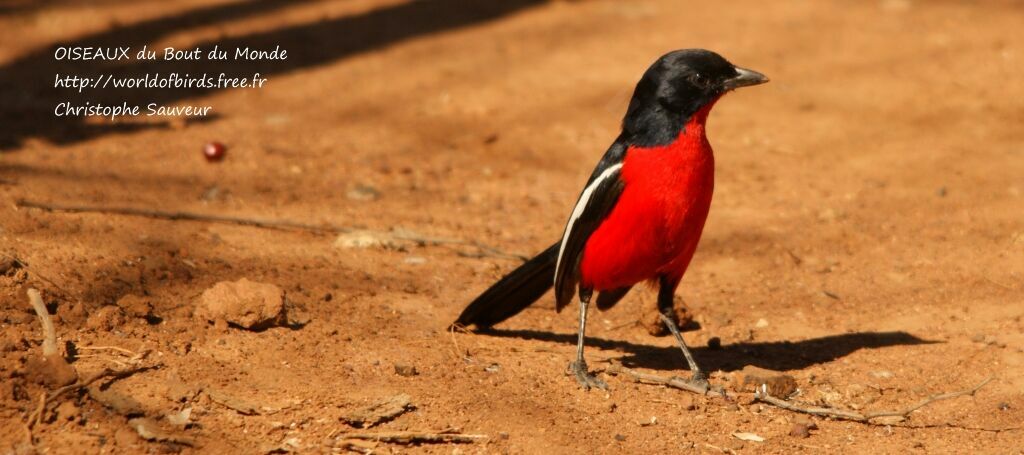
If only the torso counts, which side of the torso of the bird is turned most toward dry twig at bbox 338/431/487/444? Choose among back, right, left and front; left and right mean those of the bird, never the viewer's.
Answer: right

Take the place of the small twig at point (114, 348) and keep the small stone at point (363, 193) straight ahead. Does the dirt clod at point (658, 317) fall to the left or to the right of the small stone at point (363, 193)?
right

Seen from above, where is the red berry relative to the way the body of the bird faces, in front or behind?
behind

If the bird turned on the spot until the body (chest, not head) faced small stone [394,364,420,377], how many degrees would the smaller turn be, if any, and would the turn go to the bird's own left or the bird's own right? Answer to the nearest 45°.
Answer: approximately 135° to the bird's own right

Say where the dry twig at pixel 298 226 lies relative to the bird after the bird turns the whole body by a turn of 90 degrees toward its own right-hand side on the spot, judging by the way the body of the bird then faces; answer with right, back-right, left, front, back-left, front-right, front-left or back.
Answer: right

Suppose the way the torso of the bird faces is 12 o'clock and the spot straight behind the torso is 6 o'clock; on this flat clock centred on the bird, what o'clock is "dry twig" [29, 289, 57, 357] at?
The dry twig is roughly at 4 o'clock from the bird.

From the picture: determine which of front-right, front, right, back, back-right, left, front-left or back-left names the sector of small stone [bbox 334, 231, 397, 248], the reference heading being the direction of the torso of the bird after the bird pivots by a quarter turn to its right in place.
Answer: right

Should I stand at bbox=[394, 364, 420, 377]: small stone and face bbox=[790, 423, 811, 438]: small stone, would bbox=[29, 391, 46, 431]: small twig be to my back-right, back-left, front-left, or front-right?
back-right

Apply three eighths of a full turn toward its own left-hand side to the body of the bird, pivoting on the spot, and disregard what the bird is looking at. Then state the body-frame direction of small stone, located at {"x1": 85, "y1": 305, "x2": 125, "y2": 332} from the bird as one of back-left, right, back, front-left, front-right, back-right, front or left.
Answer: left
